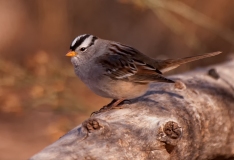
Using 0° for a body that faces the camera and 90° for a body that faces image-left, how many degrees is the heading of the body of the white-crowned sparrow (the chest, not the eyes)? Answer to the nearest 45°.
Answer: approximately 90°
